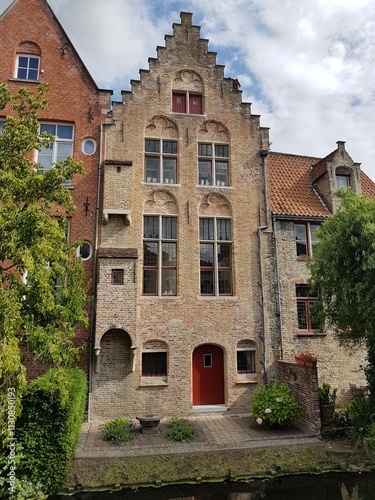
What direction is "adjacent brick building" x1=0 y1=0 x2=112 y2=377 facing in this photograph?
toward the camera

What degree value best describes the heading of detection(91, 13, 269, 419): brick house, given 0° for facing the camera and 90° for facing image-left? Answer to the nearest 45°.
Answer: approximately 0°

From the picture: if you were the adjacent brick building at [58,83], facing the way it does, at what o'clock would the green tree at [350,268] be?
The green tree is roughly at 10 o'clock from the adjacent brick building.

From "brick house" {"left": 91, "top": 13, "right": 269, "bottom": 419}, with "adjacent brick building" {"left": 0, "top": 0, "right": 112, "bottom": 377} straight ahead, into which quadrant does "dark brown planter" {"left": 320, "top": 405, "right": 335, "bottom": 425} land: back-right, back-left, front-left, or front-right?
back-left

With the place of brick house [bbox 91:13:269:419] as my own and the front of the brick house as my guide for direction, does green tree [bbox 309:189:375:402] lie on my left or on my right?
on my left

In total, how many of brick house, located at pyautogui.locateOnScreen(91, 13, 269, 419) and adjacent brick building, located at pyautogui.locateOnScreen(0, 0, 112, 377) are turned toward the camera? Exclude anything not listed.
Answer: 2

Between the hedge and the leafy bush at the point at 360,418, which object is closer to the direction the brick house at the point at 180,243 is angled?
the hedge

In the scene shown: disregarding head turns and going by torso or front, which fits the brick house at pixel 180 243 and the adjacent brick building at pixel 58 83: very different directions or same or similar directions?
same or similar directions
